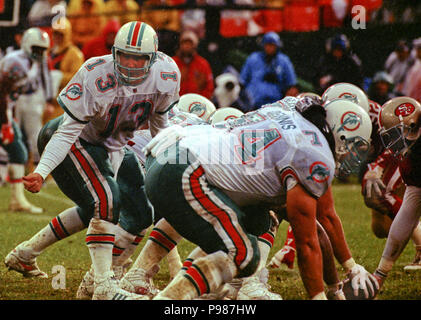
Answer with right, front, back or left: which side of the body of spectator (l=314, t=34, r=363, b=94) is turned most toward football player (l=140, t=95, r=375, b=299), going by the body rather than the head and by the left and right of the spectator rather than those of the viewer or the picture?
front

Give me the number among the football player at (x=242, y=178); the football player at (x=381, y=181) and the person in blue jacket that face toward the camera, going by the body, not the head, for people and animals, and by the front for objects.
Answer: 1

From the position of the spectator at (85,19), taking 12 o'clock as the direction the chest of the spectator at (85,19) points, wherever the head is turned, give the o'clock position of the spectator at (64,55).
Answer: the spectator at (64,55) is roughly at 1 o'clock from the spectator at (85,19).

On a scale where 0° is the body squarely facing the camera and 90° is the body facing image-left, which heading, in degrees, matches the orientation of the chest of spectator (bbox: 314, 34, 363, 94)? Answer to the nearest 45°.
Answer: approximately 0°

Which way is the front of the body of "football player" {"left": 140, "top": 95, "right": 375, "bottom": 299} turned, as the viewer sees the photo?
to the viewer's right

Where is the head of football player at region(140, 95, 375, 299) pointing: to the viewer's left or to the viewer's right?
to the viewer's right

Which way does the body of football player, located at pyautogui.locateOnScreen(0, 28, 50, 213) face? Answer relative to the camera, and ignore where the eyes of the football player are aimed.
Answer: to the viewer's right

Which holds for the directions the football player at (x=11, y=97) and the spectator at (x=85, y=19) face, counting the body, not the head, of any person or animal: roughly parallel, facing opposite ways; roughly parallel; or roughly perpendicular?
roughly perpendicular

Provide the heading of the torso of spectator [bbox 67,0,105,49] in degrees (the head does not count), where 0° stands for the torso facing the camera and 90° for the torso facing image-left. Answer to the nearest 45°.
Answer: approximately 0°

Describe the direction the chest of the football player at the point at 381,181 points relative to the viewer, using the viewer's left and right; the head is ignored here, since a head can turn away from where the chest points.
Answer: facing to the left of the viewer
